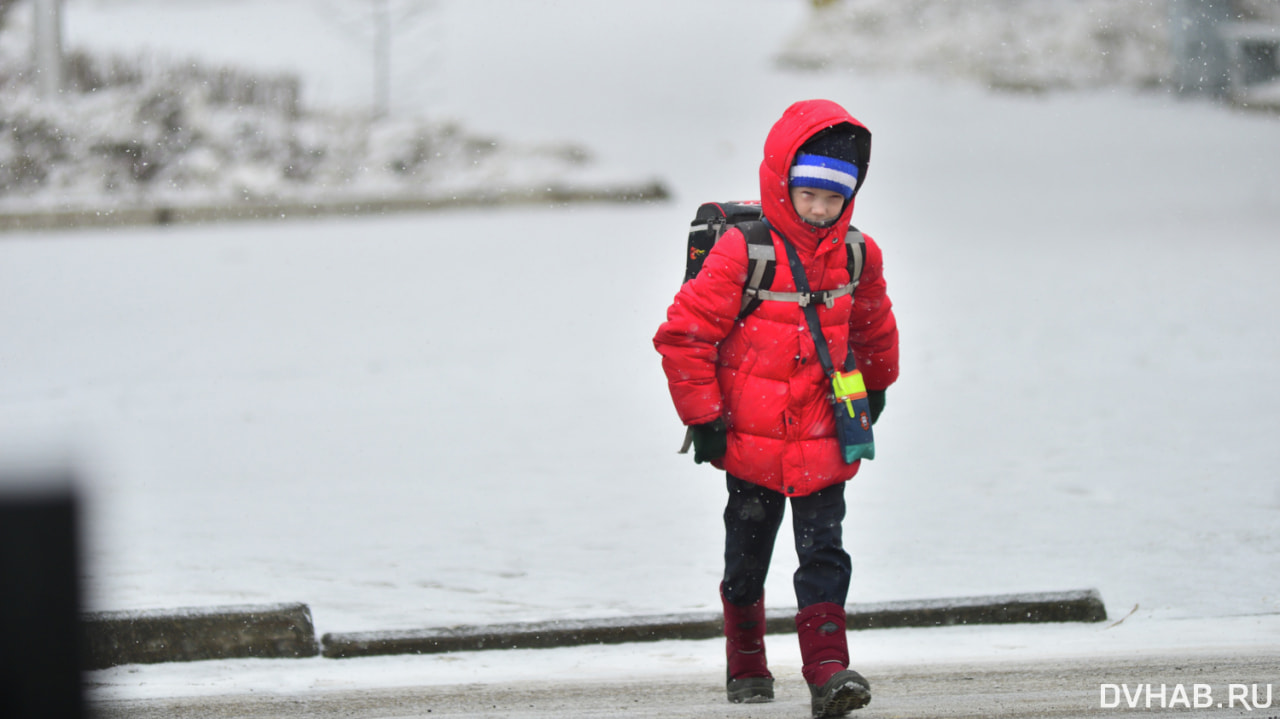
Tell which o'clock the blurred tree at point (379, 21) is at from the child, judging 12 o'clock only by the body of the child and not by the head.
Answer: The blurred tree is roughly at 7 o'clock from the child.

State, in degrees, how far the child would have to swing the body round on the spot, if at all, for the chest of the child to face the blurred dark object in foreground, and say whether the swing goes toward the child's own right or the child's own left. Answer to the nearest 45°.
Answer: approximately 45° to the child's own right

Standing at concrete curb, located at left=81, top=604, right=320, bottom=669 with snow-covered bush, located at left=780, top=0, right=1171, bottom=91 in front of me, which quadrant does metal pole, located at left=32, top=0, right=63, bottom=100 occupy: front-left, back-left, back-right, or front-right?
front-left

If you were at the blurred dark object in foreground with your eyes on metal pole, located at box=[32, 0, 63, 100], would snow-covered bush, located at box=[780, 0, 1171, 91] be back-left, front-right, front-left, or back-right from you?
front-right

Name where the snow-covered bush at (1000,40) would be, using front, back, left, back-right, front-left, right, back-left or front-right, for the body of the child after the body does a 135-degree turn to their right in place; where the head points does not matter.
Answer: right

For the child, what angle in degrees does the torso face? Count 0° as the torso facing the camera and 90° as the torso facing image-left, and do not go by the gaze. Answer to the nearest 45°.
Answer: approximately 315°

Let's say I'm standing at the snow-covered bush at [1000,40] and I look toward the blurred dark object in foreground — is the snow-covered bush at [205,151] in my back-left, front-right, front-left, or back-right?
front-right

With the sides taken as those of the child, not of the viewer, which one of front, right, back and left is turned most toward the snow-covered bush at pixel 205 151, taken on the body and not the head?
back

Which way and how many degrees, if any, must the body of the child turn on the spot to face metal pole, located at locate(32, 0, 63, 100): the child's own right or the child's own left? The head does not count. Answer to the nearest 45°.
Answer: approximately 180°

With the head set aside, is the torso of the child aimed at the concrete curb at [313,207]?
no

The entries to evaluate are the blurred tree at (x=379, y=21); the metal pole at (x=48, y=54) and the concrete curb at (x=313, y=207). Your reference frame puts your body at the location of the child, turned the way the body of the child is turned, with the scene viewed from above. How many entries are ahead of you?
0
